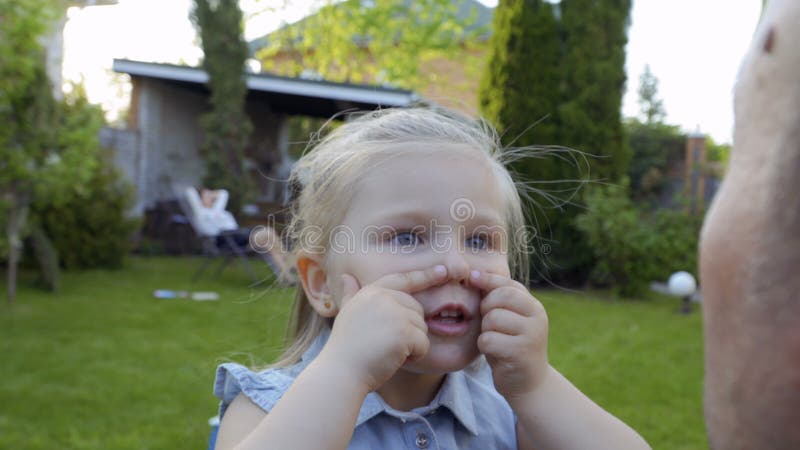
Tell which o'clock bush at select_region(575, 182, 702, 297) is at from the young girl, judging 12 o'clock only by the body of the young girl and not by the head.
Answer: The bush is roughly at 8 o'clock from the young girl.

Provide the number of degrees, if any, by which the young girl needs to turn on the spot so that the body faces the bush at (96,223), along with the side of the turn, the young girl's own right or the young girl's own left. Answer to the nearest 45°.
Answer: approximately 180°

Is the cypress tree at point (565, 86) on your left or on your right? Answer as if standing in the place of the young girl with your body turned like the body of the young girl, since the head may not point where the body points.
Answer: on your left

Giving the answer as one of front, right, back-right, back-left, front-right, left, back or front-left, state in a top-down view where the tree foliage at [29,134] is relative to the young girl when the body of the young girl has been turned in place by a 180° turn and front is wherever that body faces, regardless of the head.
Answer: front

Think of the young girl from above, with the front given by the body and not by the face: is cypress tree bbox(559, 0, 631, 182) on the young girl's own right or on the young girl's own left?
on the young girl's own left

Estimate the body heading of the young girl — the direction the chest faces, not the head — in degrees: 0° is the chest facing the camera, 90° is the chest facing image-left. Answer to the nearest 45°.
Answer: approximately 315°

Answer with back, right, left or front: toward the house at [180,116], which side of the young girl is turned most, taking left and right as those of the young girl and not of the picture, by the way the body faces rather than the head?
back
